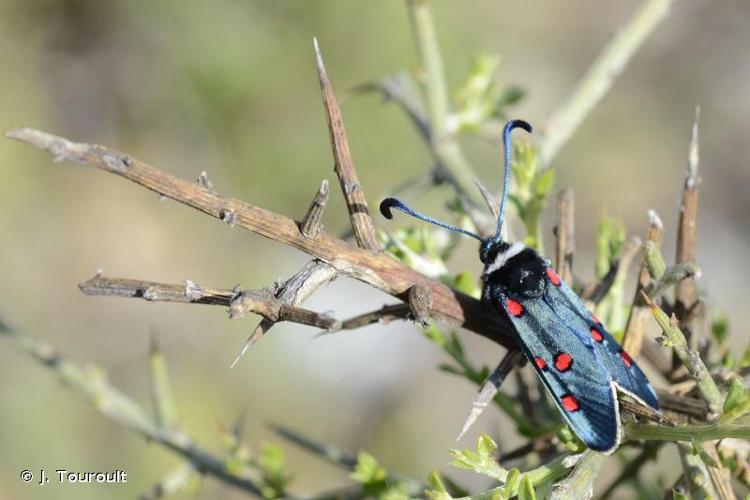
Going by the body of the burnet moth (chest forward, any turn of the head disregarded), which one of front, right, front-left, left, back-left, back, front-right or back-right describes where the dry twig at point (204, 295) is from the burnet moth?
left

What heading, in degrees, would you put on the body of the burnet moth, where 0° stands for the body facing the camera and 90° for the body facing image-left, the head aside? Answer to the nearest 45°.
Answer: approximately 135°
